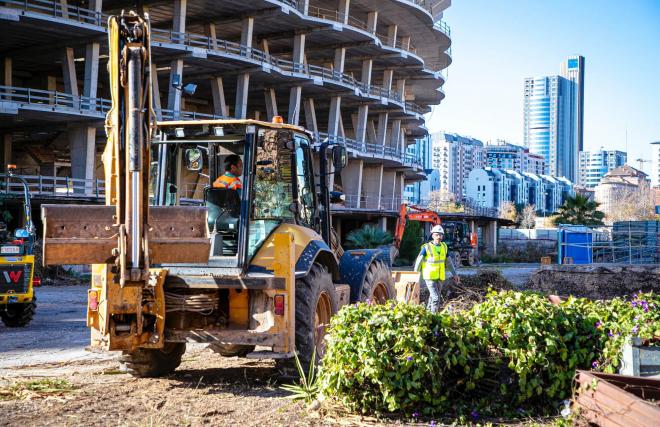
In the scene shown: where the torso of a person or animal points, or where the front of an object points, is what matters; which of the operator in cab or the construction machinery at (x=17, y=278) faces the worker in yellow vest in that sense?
the operator in cab

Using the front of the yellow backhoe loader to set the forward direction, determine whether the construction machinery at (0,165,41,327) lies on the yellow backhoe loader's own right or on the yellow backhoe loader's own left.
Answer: on the yellow backhoe loader's own left

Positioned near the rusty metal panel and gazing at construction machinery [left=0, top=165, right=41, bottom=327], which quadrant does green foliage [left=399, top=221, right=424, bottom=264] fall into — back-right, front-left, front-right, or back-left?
front-right

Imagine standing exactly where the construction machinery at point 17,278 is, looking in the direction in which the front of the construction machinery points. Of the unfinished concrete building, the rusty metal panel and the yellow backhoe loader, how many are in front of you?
1

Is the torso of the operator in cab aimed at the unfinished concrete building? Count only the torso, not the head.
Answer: no

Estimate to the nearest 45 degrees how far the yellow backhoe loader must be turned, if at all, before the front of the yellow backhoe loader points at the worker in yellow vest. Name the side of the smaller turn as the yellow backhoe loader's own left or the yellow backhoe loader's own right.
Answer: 0° — it already faces them

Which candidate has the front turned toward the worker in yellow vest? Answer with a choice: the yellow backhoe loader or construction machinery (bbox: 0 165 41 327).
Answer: the yellow backhoe loader

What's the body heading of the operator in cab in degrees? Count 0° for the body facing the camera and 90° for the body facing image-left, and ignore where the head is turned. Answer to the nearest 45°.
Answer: approximately 225°

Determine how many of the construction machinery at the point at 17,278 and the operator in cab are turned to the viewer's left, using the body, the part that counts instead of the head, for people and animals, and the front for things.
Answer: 0

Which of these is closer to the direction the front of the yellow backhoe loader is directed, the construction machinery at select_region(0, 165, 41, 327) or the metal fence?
the metal fence

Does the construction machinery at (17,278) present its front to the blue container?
no

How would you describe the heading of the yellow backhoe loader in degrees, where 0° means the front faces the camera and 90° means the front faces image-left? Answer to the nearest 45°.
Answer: approximately 225°

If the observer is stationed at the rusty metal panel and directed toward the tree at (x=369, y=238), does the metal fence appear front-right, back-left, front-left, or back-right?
front-right
